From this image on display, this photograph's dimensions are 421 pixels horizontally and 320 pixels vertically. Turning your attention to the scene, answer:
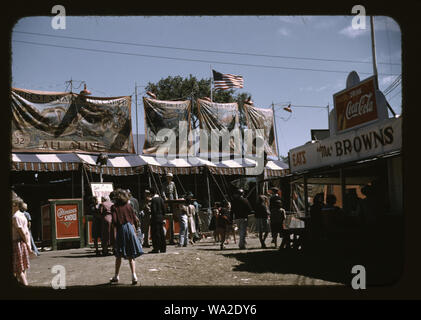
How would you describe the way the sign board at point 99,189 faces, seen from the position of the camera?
facing the viewer

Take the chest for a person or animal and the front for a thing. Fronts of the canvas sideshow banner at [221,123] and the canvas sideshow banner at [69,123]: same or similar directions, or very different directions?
same or similar directions

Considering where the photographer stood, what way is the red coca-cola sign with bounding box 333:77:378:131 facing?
facing the viewer and to the left of the viewer

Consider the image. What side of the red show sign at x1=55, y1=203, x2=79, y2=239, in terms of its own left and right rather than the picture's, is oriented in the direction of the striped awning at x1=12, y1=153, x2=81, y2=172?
back

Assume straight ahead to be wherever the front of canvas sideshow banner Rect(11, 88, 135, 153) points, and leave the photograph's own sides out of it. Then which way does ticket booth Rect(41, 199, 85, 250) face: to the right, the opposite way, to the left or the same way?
the same way

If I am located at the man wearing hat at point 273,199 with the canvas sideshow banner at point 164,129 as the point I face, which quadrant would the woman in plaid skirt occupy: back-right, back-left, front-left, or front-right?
back-left

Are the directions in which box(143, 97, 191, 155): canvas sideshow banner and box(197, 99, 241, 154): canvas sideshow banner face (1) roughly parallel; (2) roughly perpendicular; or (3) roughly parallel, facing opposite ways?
roughly parallel

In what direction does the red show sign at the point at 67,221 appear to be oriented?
toward the camera

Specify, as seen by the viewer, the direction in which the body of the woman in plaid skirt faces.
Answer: to the viewer's right

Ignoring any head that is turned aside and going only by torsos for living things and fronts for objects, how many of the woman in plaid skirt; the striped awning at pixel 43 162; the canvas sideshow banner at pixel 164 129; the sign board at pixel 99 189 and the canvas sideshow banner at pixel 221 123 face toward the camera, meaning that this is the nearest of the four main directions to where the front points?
4

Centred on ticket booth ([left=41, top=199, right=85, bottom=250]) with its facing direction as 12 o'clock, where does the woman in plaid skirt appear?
The woman in plaid skirt is roughly at 12 o'clock from the ticket booth.

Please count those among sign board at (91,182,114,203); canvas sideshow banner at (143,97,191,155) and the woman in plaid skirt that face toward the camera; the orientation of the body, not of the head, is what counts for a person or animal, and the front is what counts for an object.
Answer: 2

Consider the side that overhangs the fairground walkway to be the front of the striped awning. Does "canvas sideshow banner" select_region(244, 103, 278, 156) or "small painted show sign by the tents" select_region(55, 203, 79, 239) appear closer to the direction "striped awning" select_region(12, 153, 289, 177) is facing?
the small painted show sign by the tents

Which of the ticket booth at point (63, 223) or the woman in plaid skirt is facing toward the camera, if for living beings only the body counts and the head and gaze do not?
the ticket booth
